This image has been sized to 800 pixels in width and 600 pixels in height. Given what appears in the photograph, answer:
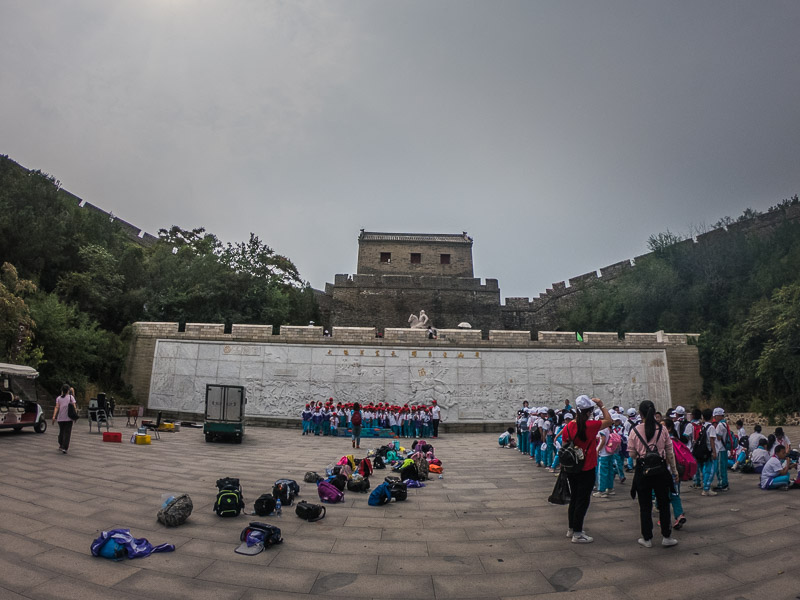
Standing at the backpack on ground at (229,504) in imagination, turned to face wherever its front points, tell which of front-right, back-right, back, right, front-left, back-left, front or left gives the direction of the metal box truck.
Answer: back

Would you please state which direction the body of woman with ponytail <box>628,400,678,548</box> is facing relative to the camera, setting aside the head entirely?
away from the camera

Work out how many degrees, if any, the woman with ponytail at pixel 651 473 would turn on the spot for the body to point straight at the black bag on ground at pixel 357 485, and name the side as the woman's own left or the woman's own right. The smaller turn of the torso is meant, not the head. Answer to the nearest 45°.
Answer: approximately 90° to the woman's own left

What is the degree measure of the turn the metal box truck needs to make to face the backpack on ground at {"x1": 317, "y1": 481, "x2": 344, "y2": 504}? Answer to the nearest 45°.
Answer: approximately 180°

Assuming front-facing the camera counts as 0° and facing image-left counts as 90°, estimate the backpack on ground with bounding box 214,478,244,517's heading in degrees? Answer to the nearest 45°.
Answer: approximately 0°

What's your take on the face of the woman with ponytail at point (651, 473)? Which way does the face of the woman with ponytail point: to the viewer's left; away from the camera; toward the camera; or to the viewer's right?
away from the camera

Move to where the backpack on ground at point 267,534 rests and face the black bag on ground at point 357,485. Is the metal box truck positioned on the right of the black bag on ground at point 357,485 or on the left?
left

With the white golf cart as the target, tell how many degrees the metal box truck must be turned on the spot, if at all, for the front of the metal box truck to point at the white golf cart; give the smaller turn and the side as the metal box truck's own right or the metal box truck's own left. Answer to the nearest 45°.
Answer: approximately 90° to the metal box truck's own left

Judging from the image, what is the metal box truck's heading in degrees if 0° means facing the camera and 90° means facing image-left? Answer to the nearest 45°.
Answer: approximately 180°

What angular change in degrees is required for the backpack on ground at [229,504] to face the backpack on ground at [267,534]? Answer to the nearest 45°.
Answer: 0° — it already faces it

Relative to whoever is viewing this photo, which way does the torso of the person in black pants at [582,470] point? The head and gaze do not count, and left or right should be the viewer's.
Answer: facing away from the viewer and to the right of the viewer
